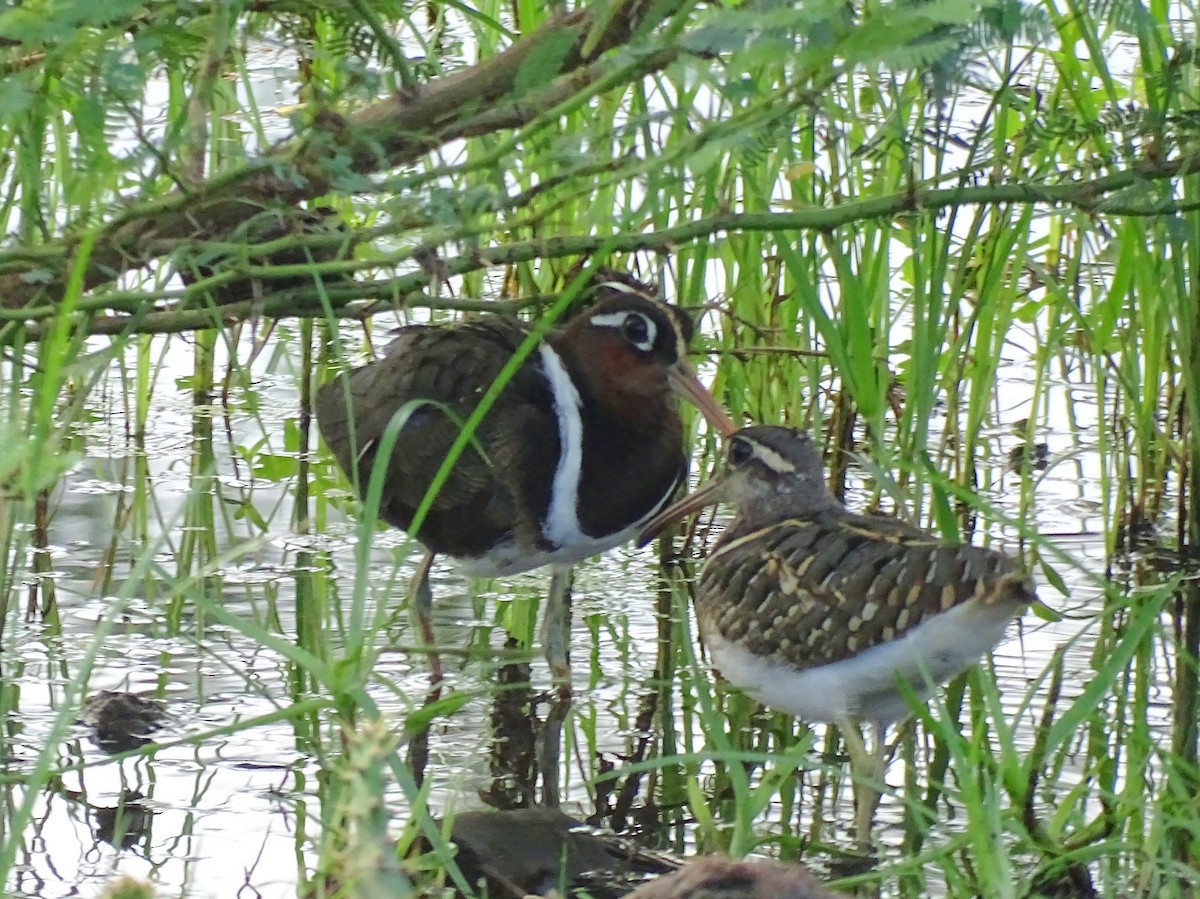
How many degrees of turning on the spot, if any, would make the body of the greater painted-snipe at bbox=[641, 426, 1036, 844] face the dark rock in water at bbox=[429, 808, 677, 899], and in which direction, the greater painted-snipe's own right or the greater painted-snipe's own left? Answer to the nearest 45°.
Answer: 0° — it already faces it

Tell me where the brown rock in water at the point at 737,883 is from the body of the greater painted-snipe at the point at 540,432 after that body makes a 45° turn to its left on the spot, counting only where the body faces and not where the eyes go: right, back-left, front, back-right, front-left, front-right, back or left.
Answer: right

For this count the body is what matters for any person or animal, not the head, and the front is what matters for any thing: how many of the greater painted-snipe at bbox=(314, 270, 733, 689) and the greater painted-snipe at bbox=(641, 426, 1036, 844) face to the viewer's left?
1

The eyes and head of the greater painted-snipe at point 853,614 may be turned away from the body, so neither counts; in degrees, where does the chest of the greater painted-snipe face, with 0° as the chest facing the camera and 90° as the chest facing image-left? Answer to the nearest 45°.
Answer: approximately 90°

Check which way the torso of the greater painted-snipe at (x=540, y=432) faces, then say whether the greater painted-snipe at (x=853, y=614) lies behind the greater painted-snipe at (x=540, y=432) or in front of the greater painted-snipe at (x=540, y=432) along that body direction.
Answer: in front

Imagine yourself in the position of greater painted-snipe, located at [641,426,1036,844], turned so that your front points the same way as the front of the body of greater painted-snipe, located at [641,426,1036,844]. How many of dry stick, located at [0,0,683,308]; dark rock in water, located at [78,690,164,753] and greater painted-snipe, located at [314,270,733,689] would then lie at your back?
0
